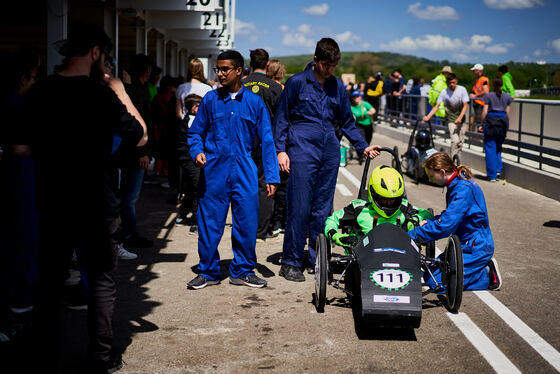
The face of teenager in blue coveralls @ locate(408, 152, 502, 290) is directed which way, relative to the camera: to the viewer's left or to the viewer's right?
to the viewer's left

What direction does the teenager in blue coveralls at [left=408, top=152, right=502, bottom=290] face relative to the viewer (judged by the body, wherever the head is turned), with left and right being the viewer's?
facing to the left of the viewer

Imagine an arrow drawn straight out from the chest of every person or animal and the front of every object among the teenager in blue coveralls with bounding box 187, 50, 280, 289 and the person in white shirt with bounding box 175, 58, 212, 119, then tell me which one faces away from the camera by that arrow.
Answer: the person in white shirt

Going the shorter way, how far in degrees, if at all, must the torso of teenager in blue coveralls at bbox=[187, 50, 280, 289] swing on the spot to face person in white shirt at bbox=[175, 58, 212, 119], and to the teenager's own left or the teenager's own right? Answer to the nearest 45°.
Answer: approximately 180°

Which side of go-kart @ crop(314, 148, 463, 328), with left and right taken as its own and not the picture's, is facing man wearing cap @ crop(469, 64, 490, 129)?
back

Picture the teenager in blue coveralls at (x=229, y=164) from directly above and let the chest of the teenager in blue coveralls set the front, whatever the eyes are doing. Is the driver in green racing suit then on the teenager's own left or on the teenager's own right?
on the teenager's own left

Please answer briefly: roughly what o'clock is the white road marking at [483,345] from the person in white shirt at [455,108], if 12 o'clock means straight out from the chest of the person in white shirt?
The white road marking is roughly at 12 o'clock from the person in white shirt.

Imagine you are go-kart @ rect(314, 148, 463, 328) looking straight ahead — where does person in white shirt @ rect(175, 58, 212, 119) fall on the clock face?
The person in white shirt is roughly at 5 o'clock from the go-kart.

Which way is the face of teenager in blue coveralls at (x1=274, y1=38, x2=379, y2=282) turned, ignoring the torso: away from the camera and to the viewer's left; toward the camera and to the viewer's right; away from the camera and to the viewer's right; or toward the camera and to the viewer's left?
toward the camera and to the viewer's right

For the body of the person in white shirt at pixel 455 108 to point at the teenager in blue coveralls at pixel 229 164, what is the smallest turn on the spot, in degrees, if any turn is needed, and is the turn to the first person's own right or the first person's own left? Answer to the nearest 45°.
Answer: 0° — they already face them

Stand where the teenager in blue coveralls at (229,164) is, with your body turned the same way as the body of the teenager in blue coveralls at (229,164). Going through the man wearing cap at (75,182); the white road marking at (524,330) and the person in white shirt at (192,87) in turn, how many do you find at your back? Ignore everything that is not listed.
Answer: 1
